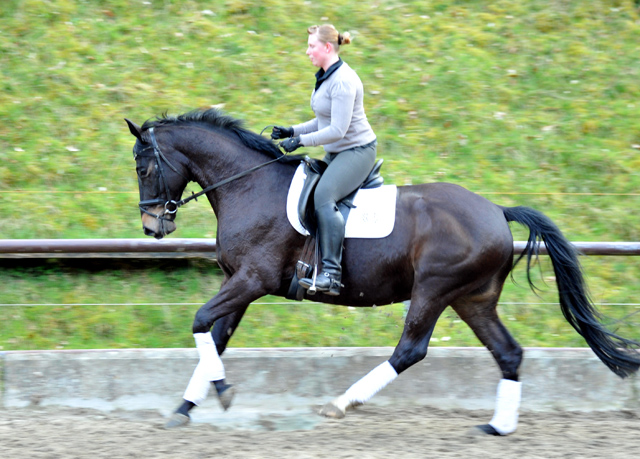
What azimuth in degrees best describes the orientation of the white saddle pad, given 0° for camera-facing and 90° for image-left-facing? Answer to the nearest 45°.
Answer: approximately 90°

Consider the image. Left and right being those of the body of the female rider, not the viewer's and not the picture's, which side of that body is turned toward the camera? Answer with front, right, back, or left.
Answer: left

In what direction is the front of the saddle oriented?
to the viewer's left

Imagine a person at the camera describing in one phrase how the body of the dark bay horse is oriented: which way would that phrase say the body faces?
to the viewer's left

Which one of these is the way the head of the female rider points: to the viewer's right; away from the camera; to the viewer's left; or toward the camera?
to the viewer's left
